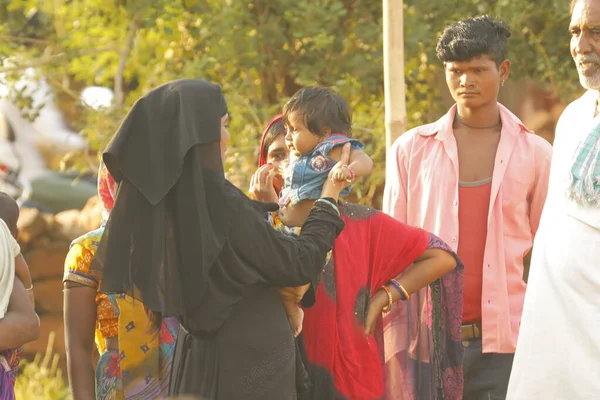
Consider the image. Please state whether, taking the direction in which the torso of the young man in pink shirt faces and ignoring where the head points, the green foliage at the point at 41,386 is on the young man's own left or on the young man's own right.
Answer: on the young man's own right

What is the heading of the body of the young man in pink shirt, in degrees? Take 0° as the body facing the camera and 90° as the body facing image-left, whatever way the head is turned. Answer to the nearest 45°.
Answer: approximately 0°

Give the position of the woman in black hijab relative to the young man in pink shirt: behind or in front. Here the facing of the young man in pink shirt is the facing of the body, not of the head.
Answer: in front

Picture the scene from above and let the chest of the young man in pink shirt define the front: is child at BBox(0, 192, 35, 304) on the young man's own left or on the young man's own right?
on the young man's own right

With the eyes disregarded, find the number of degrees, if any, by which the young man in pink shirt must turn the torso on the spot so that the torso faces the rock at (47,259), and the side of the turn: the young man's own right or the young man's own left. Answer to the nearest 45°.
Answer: approximately 135° to the young man's own right

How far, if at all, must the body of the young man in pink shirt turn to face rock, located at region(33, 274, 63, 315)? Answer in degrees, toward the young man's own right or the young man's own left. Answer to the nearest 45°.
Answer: approximately 135° to the young man's own right

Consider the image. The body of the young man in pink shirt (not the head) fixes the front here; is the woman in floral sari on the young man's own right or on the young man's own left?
on the young man's own right
